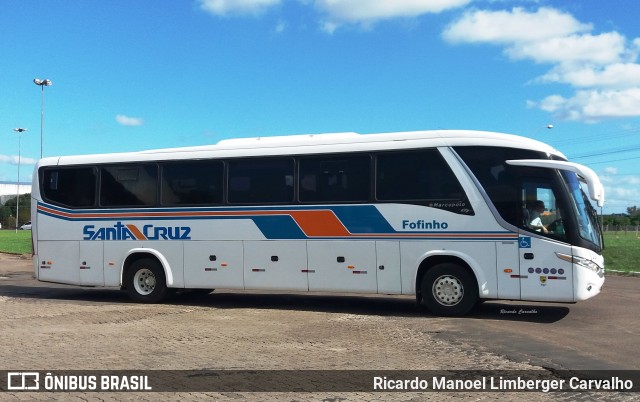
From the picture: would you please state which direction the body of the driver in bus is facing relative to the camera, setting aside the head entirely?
to the viewer's right
